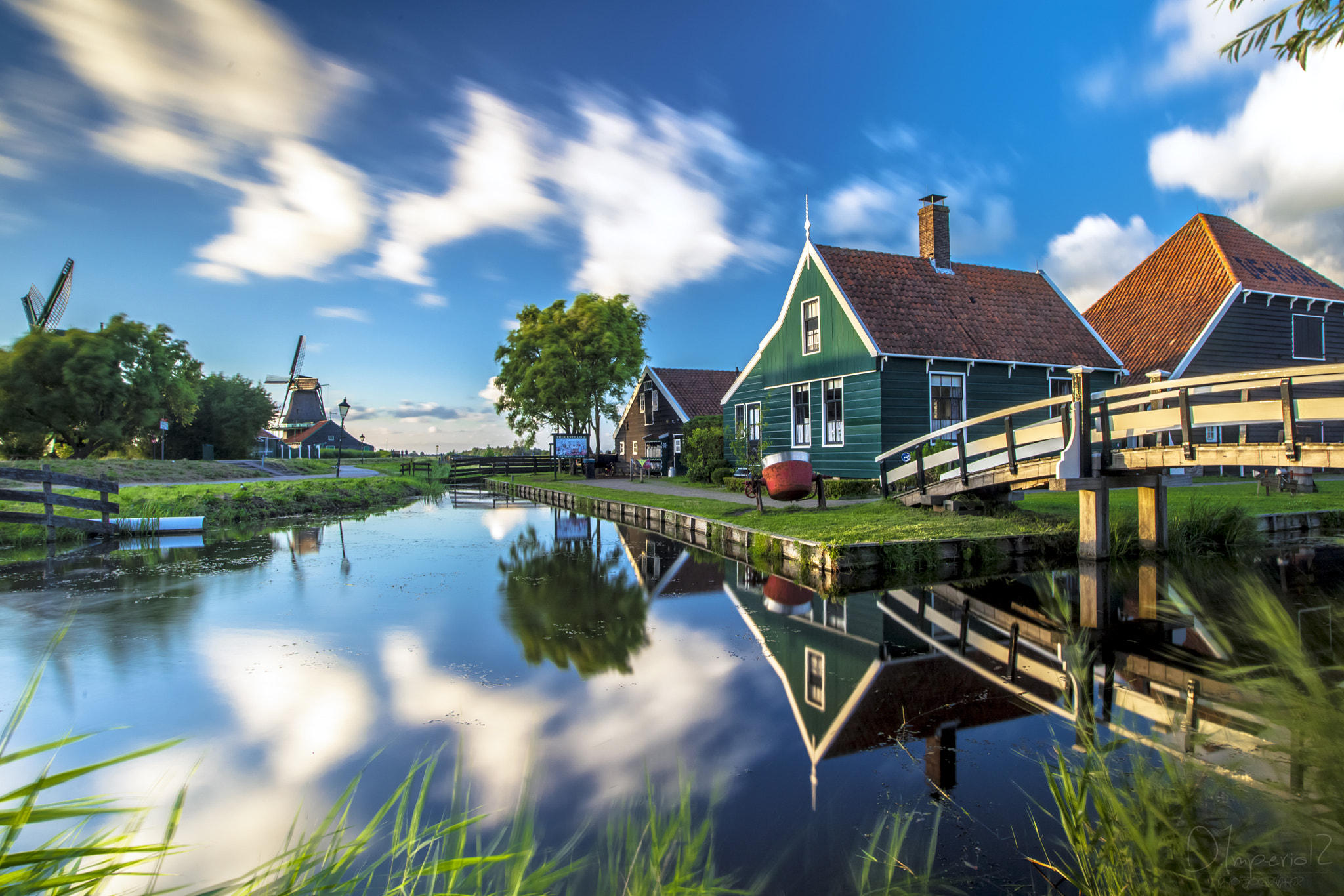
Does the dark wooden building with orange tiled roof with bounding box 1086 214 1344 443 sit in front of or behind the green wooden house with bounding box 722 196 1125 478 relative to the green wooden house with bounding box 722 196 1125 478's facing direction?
behind

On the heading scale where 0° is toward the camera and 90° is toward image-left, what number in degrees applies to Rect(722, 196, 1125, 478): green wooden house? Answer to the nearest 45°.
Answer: approximately 45°

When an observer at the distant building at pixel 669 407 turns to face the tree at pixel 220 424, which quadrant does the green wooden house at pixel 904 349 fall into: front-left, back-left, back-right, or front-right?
back-left

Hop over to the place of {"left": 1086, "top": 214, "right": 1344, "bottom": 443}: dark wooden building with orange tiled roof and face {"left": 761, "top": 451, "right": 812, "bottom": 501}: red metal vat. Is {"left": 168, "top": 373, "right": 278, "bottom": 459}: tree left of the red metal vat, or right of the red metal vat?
right

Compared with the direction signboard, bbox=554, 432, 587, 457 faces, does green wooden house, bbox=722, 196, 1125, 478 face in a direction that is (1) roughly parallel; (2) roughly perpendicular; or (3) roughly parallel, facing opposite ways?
roughly perpendicular

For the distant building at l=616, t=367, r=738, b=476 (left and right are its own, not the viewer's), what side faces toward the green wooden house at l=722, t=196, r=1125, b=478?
left

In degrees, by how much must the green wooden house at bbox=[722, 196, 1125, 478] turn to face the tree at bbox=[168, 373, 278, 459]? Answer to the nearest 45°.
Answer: approximately 45° to its right

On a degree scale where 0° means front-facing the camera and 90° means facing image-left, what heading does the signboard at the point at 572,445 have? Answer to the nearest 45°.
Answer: approximately 0°

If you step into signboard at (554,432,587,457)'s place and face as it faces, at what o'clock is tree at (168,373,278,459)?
The tree is roughly at 4 o'clock from the signboard.
